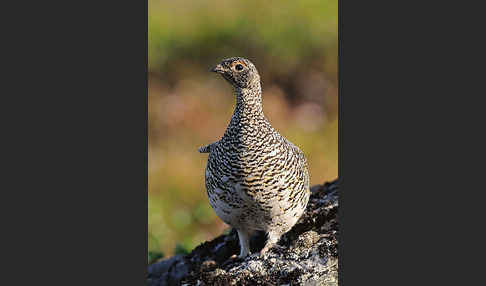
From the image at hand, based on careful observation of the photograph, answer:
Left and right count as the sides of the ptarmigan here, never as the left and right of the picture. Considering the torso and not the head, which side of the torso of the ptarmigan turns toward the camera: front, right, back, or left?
front
